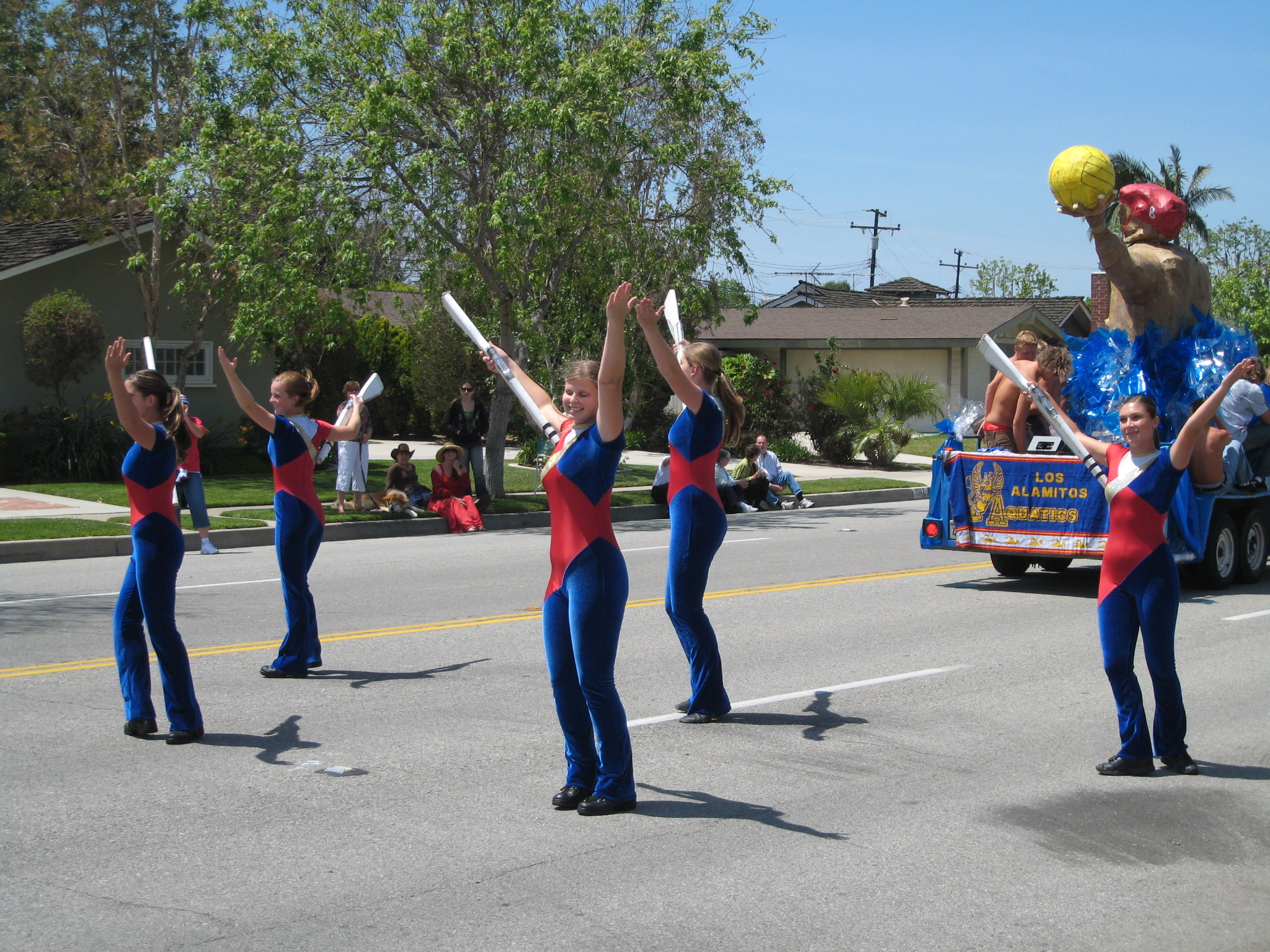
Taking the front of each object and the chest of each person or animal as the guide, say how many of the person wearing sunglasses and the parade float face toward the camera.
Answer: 1

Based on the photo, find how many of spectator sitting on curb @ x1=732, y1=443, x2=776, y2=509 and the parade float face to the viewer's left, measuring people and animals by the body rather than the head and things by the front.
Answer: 0

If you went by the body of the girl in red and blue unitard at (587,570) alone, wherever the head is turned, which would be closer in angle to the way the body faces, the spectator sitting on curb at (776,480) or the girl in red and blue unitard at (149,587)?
the girl in red and blue unitard

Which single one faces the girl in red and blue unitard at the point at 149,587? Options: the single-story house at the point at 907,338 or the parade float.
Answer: the single-story house

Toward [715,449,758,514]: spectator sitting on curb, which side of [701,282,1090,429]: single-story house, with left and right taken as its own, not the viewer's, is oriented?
front

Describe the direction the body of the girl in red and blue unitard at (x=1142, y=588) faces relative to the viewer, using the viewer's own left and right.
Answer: facing the viewer and to the left of the viewer

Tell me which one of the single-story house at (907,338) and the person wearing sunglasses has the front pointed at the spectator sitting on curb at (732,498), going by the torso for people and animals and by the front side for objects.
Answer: the single-story house

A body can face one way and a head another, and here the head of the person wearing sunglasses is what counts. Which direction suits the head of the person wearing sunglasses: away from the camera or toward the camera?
toward the camera

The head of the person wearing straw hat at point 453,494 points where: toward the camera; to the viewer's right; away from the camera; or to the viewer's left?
toward the camera
